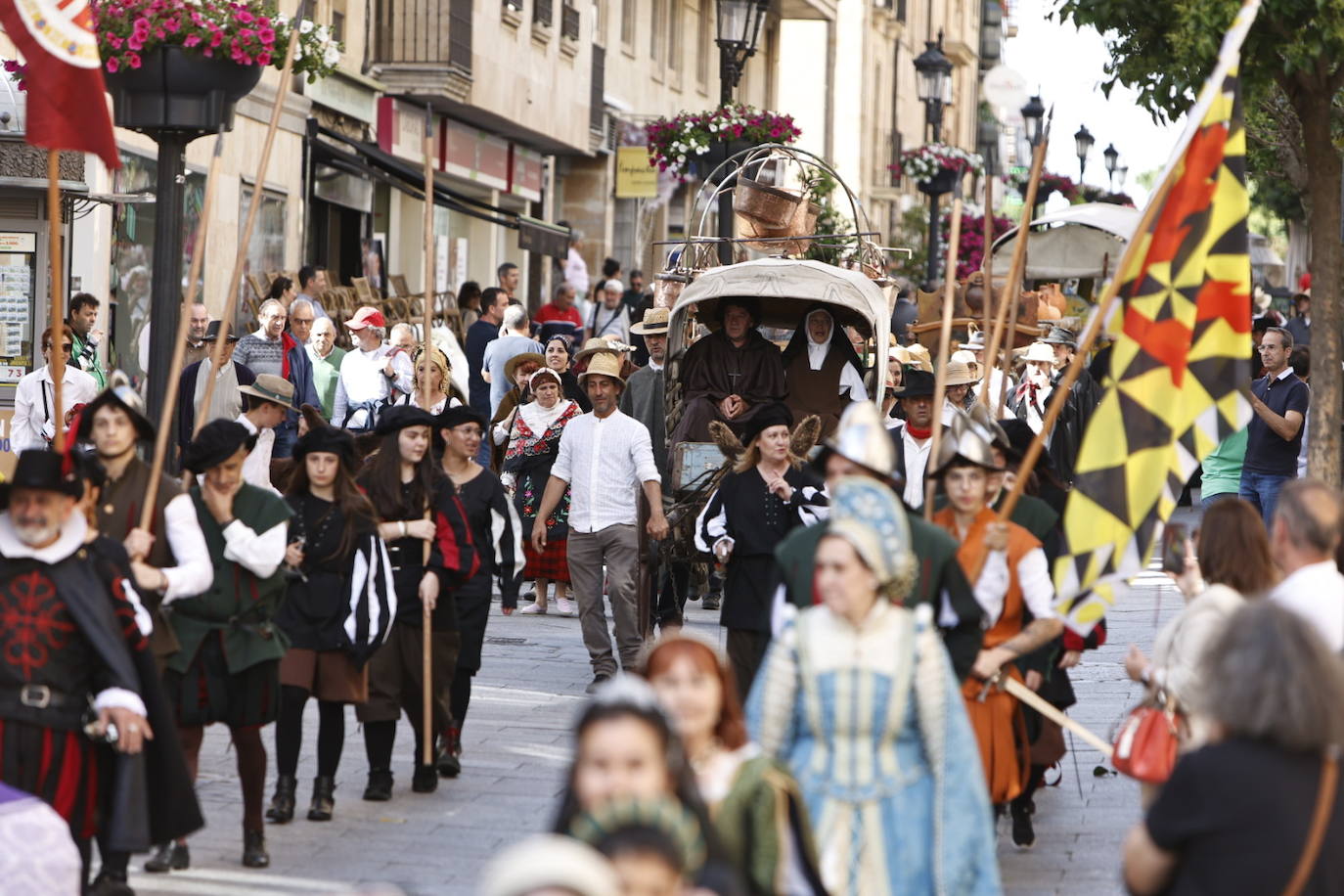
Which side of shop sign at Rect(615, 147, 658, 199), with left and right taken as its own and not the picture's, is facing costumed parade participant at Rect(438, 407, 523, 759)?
front

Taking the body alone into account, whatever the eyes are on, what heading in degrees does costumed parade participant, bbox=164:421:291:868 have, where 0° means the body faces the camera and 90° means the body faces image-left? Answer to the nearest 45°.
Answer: approximately 0°

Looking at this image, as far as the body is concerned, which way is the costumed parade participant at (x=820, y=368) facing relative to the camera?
toward the camera

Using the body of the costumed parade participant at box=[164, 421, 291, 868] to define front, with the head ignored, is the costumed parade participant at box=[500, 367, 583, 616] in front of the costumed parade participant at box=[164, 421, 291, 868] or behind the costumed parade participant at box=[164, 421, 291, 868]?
behind

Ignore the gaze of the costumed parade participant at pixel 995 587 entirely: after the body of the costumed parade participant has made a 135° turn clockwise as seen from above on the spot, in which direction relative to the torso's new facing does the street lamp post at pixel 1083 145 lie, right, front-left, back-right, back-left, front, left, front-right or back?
front

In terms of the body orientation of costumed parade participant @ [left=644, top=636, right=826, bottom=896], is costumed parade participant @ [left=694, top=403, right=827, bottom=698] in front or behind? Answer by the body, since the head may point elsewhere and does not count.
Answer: behind

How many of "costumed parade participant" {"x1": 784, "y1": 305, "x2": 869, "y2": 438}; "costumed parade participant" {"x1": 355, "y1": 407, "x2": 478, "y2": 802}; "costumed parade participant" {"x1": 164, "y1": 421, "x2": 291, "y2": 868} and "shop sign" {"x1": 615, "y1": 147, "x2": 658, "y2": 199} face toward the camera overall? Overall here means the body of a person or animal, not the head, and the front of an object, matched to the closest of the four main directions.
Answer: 4

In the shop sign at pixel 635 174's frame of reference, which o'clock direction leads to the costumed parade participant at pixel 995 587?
The costumed parade participant is roughly at 12 o'clock from the shop sign.

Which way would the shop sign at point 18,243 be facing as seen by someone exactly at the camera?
facing the viewer

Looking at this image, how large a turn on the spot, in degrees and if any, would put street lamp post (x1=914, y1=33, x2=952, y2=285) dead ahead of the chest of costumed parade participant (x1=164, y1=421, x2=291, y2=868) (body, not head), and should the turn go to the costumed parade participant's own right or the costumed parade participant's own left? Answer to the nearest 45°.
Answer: approximately 135° to the costumed parade participant's own left

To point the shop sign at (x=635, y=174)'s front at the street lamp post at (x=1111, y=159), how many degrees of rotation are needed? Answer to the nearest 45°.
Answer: approximately 135° to its left

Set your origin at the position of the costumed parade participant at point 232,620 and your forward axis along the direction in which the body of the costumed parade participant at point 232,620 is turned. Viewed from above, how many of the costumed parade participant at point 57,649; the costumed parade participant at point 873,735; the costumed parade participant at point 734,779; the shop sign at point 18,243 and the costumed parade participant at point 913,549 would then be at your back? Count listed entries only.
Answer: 1

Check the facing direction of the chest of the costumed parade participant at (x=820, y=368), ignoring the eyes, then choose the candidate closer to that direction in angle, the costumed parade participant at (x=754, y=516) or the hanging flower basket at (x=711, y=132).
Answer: the costumed parade participant

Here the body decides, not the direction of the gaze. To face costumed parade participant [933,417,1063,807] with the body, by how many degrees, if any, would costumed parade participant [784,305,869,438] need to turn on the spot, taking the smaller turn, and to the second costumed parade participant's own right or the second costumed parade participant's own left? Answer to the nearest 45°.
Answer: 0° — they already face them

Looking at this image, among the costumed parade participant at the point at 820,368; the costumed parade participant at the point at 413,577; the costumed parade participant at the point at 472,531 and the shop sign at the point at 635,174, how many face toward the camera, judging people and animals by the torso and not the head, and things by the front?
4

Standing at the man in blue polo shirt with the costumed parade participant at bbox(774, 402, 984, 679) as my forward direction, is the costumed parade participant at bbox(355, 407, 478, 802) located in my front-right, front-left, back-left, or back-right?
front-right

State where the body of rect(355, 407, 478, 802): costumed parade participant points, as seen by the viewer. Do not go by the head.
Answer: toward the camera

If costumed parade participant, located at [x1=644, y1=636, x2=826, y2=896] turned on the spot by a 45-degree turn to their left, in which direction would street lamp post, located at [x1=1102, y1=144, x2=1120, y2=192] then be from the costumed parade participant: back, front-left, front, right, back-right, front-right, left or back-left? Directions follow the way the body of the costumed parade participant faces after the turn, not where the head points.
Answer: back

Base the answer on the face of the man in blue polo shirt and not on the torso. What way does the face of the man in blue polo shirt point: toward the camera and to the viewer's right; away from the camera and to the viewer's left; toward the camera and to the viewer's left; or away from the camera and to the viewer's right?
toward the camera and to the viewer's left

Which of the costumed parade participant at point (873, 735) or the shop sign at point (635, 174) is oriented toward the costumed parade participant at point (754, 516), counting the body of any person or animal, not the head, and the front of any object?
the shop sign

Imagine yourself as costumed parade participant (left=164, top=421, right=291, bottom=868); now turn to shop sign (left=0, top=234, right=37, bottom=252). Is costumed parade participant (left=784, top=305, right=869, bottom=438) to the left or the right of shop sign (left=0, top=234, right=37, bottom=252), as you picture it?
right

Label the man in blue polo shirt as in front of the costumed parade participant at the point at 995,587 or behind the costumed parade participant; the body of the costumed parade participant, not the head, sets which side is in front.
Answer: behind
